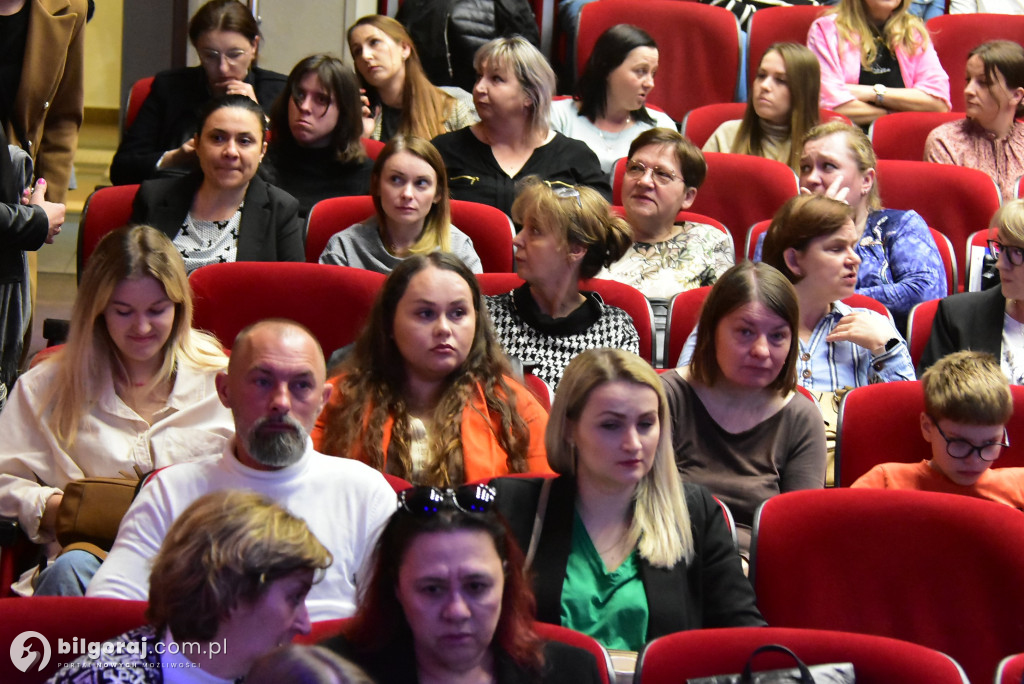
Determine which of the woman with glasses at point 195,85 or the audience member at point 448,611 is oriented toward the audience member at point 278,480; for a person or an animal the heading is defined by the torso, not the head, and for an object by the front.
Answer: the woman with glasses

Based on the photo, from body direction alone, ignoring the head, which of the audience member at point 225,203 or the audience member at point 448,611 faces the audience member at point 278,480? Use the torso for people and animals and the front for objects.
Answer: the audience member at point 225,203

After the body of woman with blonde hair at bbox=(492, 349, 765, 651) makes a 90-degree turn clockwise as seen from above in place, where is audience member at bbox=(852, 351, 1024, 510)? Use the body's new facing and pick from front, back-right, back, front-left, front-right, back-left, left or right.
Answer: back-right

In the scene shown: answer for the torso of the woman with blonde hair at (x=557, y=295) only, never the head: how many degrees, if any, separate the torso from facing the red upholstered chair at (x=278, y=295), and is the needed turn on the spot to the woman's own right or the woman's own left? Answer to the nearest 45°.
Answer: approximately 90° to the woman's own right

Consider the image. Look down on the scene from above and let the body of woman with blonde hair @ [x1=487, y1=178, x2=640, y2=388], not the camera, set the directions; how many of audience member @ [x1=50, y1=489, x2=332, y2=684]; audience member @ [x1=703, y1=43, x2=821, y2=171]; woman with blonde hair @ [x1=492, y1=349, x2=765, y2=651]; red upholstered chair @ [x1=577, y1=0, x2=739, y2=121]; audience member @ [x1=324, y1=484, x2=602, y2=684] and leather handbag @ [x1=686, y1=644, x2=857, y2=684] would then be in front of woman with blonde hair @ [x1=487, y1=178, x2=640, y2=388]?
4

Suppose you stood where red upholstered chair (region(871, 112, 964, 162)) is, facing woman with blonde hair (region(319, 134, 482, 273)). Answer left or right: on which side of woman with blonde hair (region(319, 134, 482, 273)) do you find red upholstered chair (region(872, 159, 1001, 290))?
left

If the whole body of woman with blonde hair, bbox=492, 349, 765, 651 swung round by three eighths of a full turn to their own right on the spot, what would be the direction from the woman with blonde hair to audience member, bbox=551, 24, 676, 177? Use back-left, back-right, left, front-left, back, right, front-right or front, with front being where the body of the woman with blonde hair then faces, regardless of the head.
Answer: front-right

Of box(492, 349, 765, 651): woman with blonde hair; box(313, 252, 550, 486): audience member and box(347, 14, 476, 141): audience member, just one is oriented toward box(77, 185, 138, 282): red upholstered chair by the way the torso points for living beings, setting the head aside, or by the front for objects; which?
box(347, 14, 476, 141): audience member

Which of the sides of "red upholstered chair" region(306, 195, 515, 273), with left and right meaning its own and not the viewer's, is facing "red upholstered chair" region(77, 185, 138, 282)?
right

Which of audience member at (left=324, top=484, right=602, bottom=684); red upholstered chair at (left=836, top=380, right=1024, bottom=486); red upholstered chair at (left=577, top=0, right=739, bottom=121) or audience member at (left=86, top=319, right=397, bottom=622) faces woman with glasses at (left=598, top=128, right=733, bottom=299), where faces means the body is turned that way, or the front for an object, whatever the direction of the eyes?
red upholstered chair at (left=577, top=0, right=739, bottom=121)
